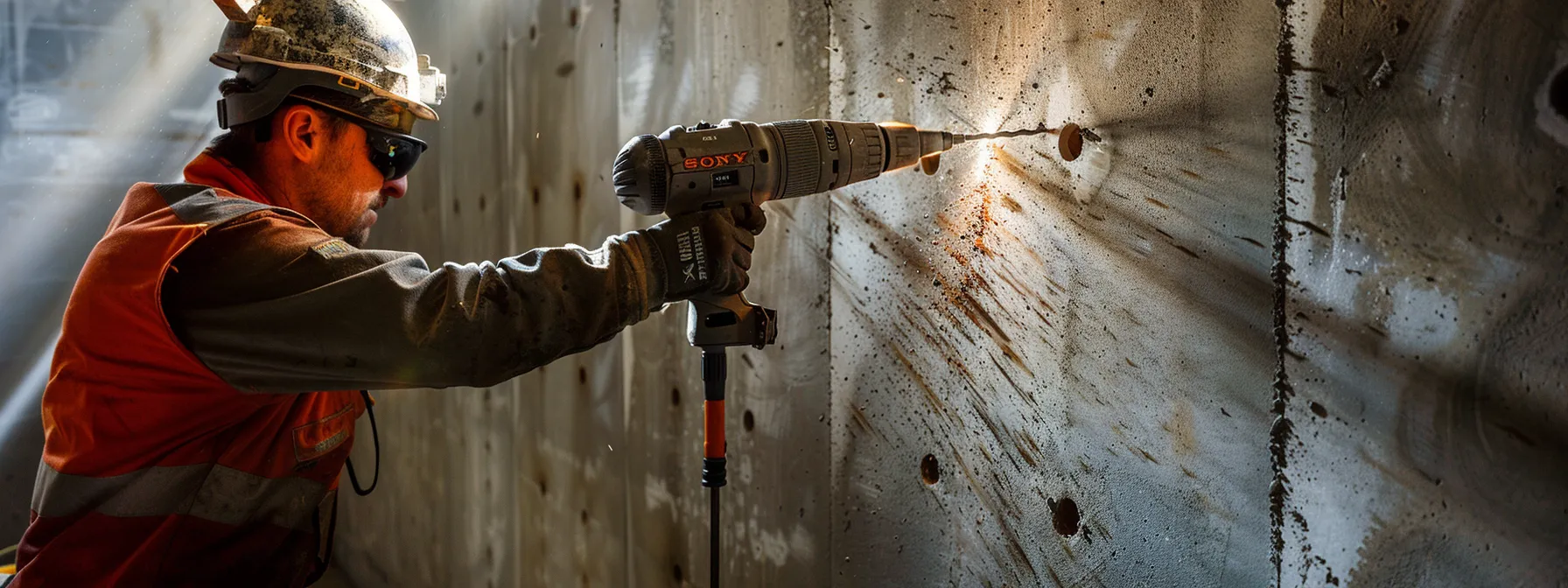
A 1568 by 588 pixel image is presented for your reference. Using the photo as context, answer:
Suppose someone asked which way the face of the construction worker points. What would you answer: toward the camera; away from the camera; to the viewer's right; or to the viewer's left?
to the viewer's right

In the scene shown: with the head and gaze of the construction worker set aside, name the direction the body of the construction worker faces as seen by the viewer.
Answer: to the viewer's right
